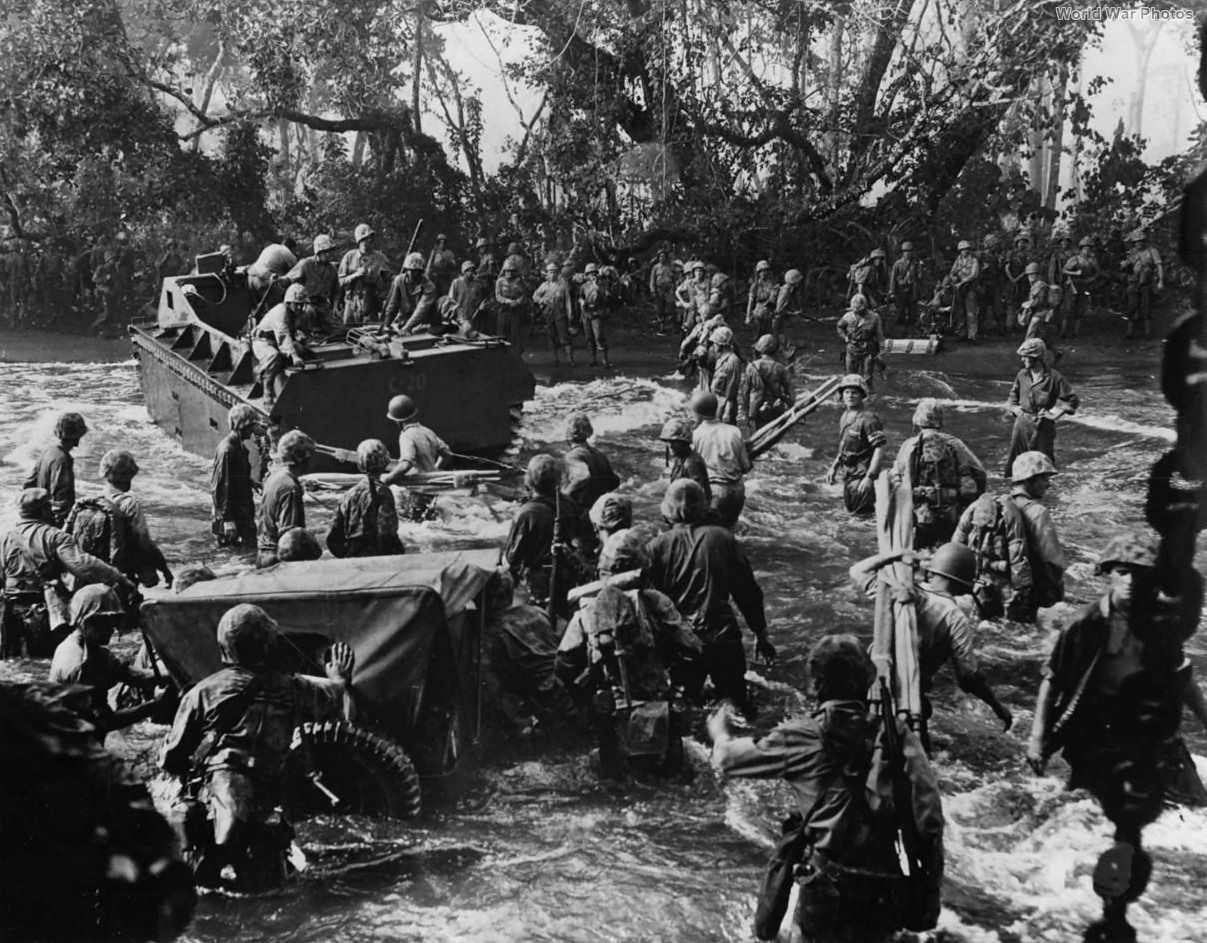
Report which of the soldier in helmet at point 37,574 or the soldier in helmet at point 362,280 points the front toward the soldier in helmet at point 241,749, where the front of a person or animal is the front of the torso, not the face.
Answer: the soldier in helmet at point 362,280

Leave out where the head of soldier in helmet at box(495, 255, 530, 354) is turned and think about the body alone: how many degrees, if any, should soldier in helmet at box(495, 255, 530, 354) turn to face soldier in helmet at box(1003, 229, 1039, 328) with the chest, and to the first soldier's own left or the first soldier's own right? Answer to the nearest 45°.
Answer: approximately 90° to the first soldier's own left

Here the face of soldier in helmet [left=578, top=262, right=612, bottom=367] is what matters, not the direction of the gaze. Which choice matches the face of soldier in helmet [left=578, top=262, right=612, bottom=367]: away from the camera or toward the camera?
toward the camera

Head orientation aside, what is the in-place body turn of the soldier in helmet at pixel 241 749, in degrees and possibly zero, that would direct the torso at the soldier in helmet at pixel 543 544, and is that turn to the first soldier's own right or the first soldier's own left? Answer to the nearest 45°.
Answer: approximately 45° to the first soldier's own right

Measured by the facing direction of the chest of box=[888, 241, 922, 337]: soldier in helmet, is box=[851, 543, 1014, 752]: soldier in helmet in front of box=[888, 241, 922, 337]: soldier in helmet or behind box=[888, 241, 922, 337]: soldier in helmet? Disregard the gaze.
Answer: in front

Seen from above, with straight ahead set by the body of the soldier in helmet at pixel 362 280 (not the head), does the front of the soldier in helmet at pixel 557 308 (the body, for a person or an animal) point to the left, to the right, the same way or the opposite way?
the same way

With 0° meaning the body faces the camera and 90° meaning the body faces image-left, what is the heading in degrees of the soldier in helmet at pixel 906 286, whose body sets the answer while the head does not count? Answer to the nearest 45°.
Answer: approximately 0°

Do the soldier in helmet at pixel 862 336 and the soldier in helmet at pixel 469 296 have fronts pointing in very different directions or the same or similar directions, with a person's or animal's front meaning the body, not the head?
same or similar directions

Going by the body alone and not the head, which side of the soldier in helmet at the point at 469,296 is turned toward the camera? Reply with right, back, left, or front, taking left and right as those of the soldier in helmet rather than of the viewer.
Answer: front

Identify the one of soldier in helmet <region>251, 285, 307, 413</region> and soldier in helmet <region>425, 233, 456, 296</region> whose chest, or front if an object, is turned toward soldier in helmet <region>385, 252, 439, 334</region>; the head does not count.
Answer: soldier in helmet <region>425, 233, 456, 296</region>

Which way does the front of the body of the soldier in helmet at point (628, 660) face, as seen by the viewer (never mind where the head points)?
away from the camera

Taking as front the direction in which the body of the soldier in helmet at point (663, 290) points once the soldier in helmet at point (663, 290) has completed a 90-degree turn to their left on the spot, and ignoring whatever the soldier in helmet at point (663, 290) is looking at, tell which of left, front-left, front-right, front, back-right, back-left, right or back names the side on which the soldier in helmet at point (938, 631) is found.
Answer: right

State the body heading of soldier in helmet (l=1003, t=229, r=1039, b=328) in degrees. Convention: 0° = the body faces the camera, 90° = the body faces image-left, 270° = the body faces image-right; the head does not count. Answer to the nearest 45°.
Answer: approximately 0°

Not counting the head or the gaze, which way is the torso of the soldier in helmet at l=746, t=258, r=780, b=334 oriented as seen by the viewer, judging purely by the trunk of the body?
toward the camera

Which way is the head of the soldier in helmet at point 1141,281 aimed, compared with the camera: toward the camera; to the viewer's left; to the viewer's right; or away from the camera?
toward the camera

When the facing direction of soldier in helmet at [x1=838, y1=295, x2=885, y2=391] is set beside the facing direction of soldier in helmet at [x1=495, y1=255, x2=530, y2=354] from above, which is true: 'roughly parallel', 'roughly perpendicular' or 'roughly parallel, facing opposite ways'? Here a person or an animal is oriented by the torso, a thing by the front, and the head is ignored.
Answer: roughly parallel
